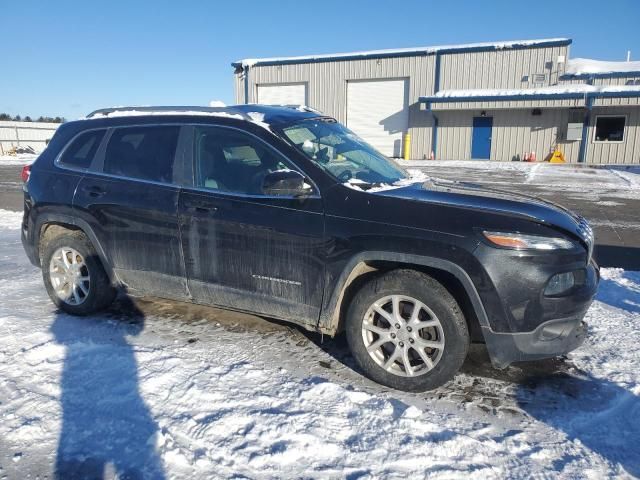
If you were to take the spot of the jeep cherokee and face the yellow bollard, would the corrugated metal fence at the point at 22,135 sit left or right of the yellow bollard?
left

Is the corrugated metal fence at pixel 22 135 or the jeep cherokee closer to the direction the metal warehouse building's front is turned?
the jeep cherokee

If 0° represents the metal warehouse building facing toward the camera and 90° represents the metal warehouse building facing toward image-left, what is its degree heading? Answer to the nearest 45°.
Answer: approximately 0°

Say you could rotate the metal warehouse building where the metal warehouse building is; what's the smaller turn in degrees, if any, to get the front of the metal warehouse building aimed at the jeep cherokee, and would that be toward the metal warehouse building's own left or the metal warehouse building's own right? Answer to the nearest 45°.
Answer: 0° — it already faces it

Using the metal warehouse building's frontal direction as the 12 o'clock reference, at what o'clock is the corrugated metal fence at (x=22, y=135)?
The corrugated metal fence is roughly at 3 o'clock from the metal warehouse building.
